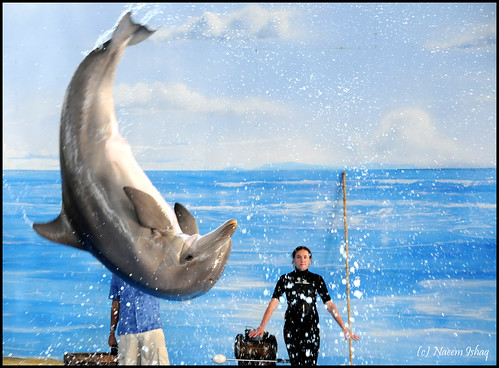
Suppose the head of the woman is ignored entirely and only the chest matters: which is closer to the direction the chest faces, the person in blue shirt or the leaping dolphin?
the leaping dolphin

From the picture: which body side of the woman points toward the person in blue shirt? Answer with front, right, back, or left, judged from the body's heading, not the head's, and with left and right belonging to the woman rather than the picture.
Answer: right

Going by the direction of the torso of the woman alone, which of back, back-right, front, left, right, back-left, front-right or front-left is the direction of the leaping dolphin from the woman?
front-right

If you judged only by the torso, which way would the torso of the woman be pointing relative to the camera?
toward the camera

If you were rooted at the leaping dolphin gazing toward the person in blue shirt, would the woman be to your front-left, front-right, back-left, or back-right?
front-right

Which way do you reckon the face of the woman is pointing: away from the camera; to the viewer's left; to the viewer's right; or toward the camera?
toward the camera
